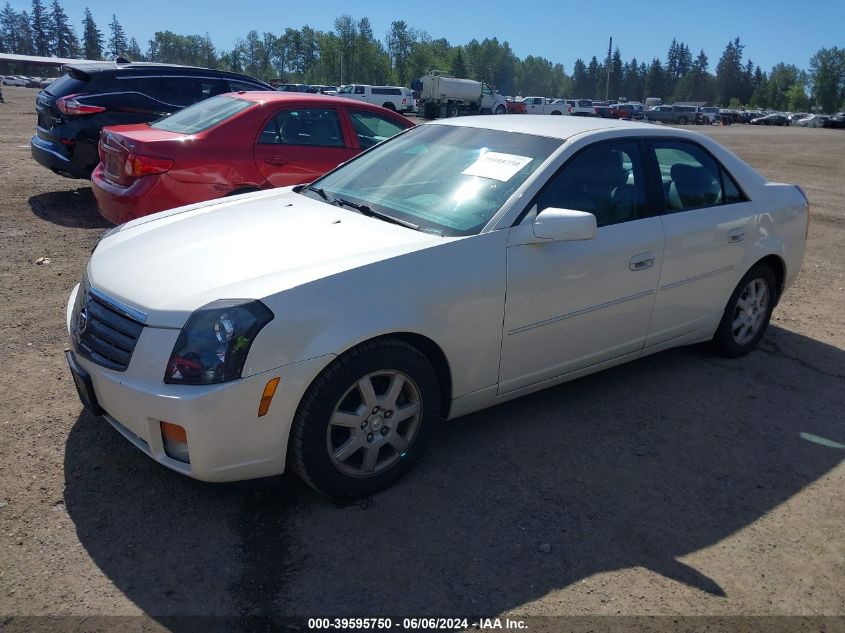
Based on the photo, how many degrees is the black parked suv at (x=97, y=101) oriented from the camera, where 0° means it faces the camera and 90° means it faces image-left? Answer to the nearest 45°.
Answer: approximately 225°

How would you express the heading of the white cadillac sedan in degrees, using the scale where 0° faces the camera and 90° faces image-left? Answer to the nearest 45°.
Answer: approximately 45°

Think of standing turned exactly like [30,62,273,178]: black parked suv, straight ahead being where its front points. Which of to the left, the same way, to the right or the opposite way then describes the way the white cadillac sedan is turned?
the opposite way

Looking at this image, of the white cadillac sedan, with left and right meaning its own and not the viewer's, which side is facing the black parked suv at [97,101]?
right

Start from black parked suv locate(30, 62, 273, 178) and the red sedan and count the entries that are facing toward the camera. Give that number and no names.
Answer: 0

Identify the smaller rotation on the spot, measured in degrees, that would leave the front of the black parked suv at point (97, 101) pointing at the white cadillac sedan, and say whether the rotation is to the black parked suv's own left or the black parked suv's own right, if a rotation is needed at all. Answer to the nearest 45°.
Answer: approximately 135° to the black parked suv's own right

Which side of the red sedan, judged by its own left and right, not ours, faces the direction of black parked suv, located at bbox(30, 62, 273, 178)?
left

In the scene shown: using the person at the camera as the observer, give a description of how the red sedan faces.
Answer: facing away from the viewer and to the right of the viewer

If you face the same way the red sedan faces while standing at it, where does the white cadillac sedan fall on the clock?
The white cadillac sedan is roughly at 4 o'clock from the red sedan.

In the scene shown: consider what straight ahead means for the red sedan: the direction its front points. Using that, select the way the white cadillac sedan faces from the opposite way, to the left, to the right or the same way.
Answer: the opposite way

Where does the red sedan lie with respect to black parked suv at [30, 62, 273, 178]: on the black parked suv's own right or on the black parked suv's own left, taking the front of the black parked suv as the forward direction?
on the black parked suv's own right
